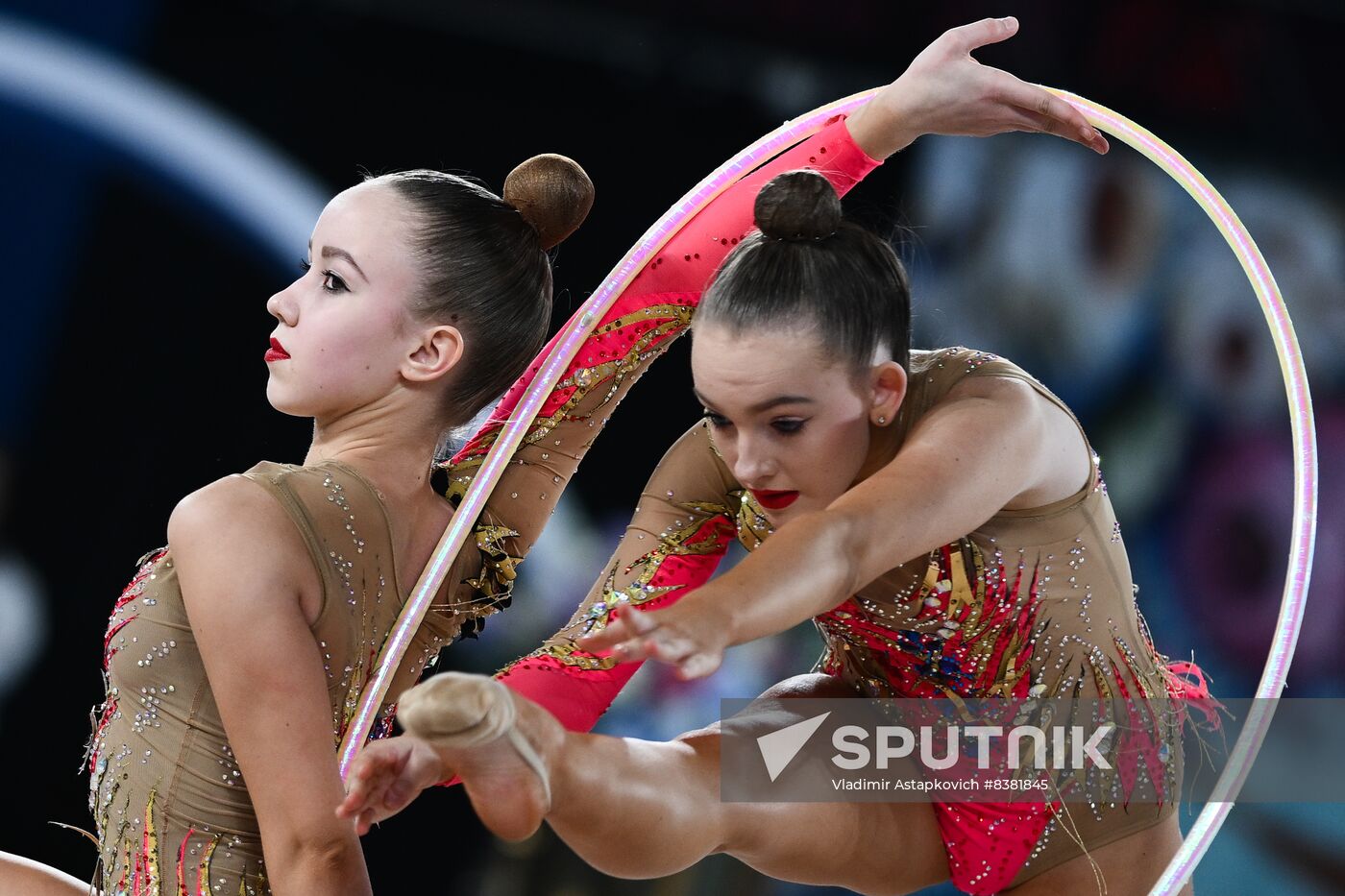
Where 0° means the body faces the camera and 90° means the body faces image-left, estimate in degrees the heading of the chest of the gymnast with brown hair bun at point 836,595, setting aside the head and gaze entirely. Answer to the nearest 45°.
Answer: approximately 45°

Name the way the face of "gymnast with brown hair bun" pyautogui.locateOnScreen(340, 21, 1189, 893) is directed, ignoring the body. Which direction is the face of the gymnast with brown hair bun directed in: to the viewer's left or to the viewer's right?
to the viewer's left
